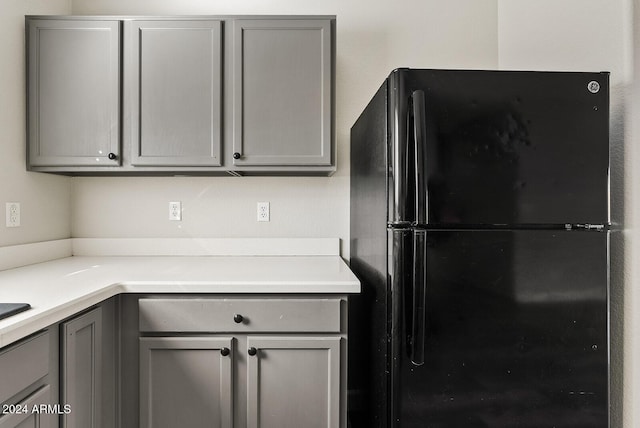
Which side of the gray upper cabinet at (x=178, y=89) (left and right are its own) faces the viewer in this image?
front

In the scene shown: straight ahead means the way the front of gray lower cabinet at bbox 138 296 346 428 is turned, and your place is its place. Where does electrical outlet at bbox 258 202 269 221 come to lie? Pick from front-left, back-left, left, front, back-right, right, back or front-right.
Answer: back

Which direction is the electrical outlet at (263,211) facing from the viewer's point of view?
toward the camera

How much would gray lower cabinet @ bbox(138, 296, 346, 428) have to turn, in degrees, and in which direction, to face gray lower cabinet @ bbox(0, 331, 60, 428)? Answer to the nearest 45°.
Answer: approximately 45° to its right

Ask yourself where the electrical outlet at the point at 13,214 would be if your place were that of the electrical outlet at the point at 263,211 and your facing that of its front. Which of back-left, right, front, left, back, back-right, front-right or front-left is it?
right

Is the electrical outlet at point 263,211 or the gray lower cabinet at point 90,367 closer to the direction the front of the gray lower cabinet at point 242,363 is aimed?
the gray lower cabinet

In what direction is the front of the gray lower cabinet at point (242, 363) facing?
toward the camera

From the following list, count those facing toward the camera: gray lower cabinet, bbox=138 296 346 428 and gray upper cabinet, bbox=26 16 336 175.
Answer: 2

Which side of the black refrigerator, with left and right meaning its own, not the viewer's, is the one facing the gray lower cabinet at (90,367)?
right

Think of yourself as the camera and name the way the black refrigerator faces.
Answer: facing the viewer

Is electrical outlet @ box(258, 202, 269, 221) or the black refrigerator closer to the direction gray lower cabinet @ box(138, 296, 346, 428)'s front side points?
the black refrigerator

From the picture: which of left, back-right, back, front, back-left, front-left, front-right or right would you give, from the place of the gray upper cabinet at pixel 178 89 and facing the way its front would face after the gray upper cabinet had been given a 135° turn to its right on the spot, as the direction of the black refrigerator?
back

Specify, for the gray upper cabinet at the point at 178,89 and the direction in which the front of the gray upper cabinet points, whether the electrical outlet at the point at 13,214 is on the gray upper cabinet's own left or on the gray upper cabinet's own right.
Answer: on the gray upper cabinet's own right
